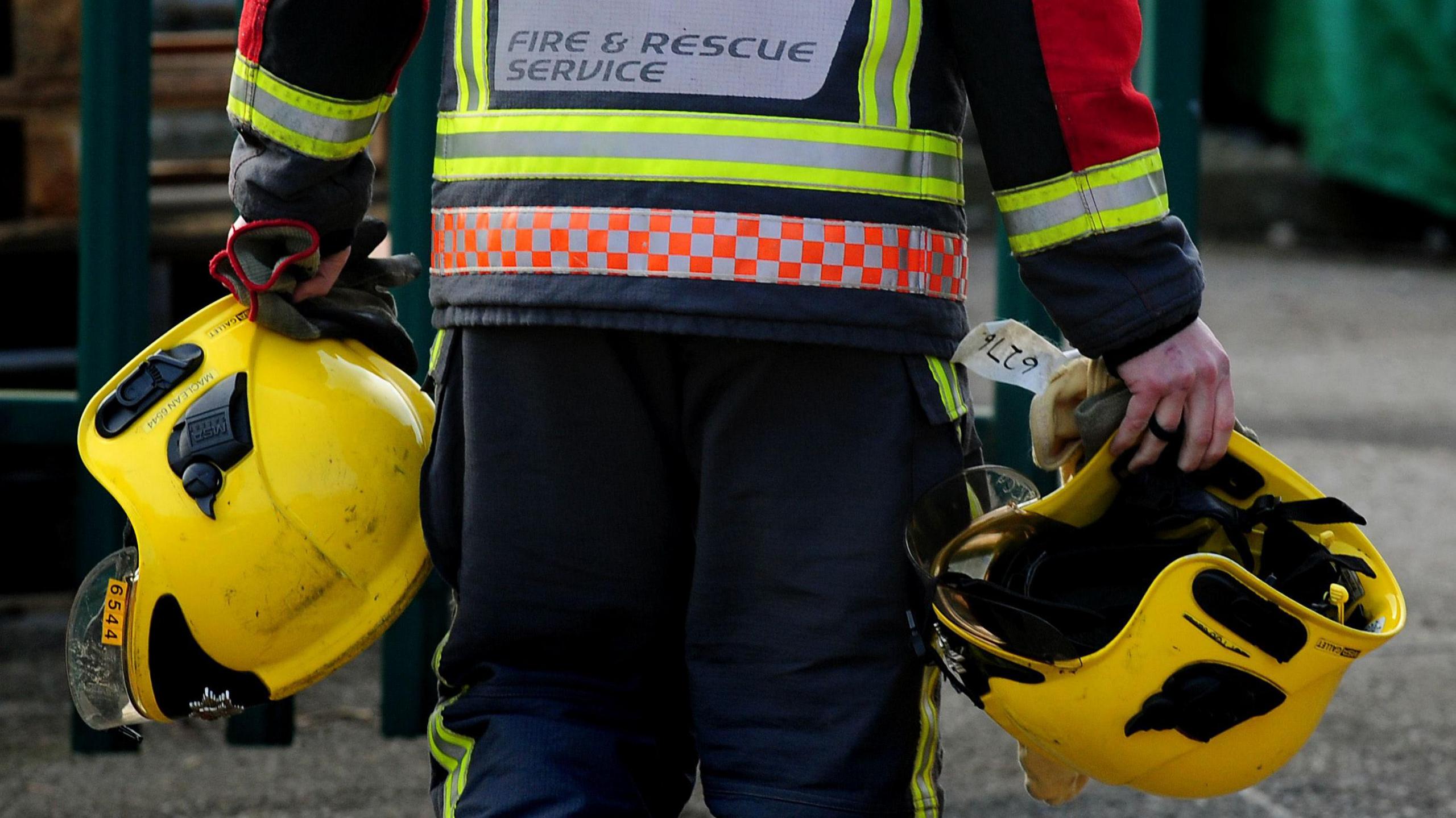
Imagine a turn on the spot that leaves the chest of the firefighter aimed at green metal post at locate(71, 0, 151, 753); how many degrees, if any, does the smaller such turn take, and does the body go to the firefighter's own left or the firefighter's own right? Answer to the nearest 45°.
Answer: approximately 45° to the firefighter's own left

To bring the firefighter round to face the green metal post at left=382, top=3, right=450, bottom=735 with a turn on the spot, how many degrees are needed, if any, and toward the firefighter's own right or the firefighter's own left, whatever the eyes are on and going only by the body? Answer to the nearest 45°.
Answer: approximately 45° to the firefighter's own left

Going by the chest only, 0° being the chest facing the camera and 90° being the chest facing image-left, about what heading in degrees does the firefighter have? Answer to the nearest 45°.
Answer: approximately 180°
